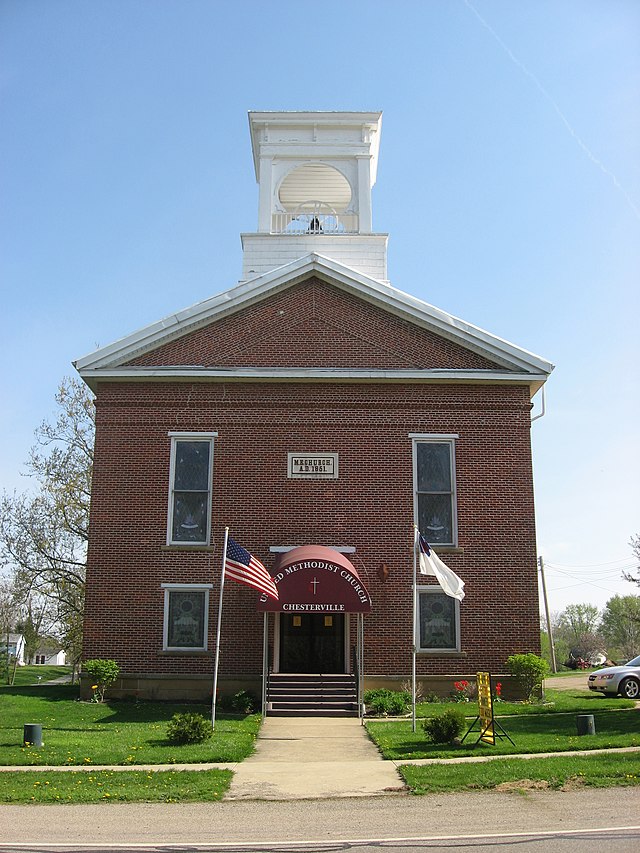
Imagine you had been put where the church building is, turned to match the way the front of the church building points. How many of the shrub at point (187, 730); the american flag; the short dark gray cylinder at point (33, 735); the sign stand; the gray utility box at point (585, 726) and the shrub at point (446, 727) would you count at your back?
0

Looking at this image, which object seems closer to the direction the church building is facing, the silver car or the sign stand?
the sign stand

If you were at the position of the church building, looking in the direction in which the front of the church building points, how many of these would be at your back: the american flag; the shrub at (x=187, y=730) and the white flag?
0

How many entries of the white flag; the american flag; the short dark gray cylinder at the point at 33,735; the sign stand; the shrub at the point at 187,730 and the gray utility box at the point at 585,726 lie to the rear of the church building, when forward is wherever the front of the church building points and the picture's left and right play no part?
0

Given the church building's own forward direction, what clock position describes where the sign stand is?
The sign stand is roughly at 11 o'clock from the church building.

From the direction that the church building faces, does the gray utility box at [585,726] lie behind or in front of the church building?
in front

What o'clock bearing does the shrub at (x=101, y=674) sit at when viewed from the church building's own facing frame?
The shrub is roughly at 3 o'clock from the church building.

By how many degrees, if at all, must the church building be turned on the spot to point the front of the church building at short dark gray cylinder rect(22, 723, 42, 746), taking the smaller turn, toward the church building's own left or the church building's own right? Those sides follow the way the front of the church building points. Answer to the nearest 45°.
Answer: approximately 45° to the church building's own right

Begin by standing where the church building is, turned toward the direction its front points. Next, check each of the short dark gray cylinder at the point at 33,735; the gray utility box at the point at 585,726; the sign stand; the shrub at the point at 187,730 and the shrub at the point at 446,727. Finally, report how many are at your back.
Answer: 0

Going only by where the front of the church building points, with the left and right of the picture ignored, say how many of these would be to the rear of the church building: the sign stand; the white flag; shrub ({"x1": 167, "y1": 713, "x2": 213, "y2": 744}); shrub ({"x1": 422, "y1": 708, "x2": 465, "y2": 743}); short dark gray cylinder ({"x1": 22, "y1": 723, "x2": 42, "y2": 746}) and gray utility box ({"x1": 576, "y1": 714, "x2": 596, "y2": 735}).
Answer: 0

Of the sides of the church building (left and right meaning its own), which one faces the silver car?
left

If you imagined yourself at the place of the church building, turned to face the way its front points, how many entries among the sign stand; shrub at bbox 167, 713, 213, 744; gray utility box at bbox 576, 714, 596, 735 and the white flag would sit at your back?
0

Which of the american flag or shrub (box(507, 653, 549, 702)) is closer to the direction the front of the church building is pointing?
the american flag

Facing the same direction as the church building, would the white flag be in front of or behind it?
in front

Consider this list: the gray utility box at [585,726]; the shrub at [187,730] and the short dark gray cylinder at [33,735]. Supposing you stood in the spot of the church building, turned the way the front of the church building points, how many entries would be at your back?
0

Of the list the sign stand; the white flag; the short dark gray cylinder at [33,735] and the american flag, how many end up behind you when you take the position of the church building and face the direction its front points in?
0

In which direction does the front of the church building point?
toward the camera
